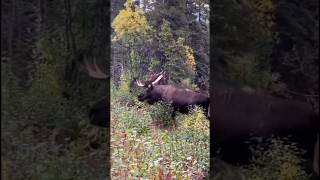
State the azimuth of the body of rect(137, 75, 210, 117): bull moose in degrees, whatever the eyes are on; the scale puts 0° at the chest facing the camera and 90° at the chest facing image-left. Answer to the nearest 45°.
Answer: approximately 90°
